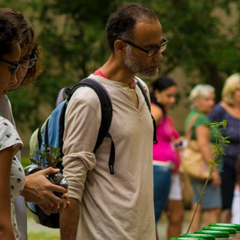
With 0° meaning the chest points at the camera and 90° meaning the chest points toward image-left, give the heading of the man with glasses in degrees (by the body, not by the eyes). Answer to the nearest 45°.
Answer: approximately 315°

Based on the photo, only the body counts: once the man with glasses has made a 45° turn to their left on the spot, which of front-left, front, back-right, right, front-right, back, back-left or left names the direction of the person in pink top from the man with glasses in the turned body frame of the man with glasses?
left
